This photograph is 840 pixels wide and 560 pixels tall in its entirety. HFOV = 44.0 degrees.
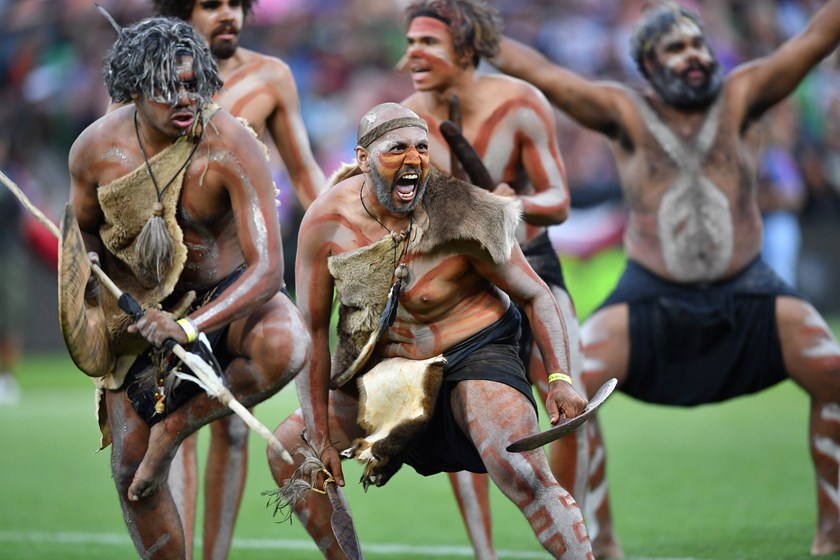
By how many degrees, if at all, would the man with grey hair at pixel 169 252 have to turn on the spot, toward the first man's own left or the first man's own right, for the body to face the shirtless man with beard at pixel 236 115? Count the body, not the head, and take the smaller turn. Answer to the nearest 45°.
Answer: approximately 180°

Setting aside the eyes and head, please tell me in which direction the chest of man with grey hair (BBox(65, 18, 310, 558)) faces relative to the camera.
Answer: toward the camera

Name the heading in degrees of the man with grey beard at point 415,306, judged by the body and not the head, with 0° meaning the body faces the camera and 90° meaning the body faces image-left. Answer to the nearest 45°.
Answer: approximately 0°

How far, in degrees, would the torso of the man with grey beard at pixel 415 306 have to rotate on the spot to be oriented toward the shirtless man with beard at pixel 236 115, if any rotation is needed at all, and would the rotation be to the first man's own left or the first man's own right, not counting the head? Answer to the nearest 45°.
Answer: approximately 135° to the first man's own right

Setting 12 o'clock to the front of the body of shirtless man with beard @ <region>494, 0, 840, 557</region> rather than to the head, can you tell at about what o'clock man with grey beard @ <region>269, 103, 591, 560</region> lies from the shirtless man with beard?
The man with grey beard is roughly at 1 o'clock from the shirtless man with beard.

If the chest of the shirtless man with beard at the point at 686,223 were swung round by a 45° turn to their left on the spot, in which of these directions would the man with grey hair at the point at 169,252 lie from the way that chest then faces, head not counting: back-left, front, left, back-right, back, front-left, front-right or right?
right

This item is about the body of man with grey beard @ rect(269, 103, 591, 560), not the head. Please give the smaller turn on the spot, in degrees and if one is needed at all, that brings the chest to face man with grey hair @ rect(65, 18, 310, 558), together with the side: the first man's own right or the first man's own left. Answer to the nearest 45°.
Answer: approximately 90° to the first man's own right

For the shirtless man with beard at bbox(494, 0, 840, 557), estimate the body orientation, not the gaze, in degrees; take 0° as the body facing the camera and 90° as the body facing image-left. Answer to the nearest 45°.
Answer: approximately 0°

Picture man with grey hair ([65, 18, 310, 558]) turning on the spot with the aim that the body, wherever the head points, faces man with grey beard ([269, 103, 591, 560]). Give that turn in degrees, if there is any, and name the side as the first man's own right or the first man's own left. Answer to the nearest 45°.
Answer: approximately 90° to the first man's own left

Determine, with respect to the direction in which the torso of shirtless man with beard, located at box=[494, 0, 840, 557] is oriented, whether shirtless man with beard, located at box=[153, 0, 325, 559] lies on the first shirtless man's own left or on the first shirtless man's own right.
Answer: on the first shirtless man's own right
